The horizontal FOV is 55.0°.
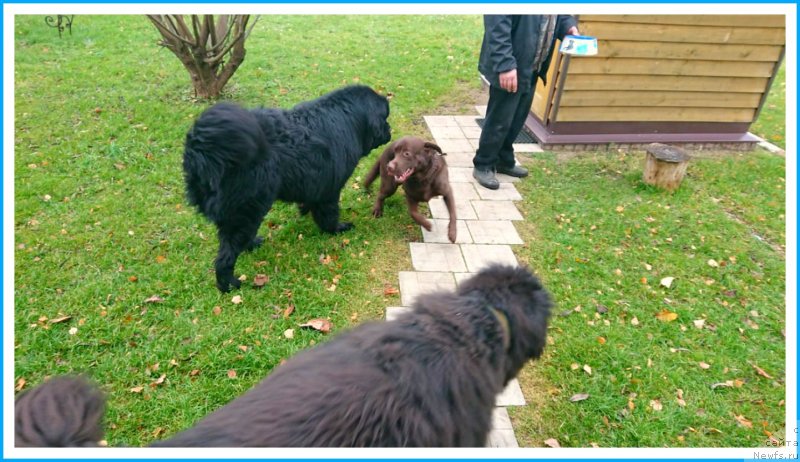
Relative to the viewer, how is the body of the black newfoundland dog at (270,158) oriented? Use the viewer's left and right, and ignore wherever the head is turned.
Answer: facing away from the viewer and to the right of the viewer

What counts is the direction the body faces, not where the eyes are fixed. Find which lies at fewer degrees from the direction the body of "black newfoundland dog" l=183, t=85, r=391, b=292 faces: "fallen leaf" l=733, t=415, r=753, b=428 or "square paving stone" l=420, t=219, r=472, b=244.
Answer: the square paving stone

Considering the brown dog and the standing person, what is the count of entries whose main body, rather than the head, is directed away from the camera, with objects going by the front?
0

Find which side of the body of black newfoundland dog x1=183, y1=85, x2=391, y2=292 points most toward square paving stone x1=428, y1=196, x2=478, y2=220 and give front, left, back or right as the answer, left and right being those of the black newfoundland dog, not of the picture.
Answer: front

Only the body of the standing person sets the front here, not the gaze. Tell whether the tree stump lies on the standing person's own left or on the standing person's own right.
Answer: on the standing person's own left

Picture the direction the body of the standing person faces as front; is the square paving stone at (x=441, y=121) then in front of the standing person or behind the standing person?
behind

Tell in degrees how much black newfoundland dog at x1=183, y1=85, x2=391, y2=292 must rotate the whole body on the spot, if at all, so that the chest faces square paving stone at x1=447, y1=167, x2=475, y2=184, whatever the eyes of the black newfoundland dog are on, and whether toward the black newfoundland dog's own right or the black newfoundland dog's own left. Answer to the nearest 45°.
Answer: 0° — it already faces it
